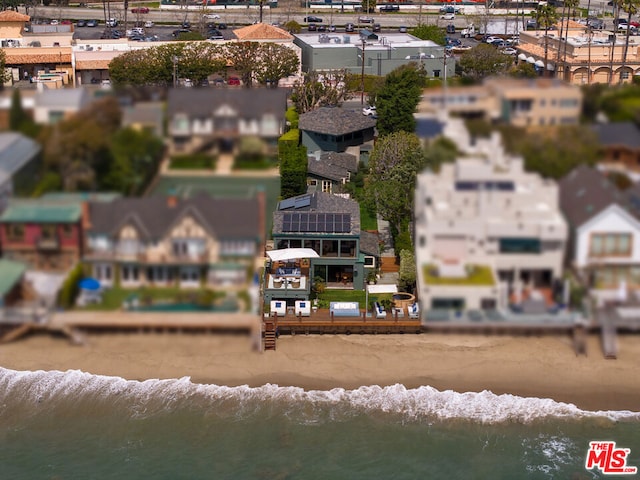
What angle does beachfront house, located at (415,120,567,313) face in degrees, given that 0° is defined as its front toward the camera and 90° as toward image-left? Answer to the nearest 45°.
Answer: approximately 0°

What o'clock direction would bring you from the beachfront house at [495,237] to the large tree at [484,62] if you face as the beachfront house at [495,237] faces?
The large tree is roughly at 6 o'clock from the beachfront house.

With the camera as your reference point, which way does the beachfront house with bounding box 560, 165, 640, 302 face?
facing the viewer

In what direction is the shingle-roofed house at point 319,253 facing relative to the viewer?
toward the camera

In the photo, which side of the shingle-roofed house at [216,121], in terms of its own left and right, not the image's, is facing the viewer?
front

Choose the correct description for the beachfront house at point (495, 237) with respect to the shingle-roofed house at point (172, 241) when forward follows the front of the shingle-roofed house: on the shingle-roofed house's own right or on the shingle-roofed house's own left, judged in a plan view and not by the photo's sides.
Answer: on the shingle-roofed house's own left

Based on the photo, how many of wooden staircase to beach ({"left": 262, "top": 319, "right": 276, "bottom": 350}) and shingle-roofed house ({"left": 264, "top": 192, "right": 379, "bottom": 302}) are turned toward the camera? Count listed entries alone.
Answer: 2
